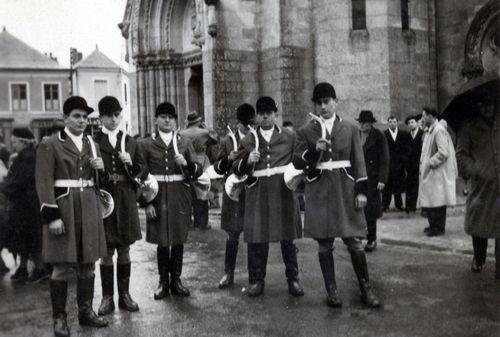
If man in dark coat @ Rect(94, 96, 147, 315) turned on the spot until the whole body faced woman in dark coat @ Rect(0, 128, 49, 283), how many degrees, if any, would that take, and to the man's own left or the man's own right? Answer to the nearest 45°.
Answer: approximately 135° to the man's own right

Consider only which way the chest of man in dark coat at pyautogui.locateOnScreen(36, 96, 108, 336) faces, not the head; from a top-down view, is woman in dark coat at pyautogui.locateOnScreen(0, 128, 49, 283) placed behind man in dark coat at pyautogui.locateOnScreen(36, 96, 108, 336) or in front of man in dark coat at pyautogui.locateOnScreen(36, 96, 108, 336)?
behind

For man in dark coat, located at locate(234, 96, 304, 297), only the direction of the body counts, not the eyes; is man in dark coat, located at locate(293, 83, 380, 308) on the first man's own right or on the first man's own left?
on the first man's own left

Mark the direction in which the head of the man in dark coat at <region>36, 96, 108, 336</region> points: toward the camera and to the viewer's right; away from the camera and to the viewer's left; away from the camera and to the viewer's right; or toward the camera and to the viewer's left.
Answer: toward the camera and to the viewer's right

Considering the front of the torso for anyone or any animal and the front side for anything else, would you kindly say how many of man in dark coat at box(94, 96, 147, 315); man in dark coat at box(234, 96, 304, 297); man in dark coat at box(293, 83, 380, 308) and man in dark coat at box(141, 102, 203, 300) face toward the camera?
4

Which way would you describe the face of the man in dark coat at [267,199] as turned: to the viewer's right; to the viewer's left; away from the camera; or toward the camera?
toward the camera

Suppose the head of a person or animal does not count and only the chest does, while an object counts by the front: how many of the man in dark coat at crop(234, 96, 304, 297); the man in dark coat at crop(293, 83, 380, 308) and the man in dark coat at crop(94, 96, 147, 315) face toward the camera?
3

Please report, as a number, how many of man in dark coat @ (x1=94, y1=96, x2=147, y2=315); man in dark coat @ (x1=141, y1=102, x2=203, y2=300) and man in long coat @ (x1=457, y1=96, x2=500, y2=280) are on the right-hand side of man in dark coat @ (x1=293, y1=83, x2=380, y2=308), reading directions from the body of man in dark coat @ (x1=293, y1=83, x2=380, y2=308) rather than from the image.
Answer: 2

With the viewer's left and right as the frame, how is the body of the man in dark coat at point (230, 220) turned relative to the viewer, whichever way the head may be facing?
facing the viewer and to the left of the viewer

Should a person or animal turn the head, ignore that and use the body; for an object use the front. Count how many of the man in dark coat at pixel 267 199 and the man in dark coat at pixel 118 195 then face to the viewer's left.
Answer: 0

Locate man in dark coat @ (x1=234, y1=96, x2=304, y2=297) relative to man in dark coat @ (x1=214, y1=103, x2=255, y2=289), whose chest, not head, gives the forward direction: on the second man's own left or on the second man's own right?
on the second man's own left

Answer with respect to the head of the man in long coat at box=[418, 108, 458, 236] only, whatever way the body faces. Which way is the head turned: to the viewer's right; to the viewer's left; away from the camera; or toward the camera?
to the viewer's left

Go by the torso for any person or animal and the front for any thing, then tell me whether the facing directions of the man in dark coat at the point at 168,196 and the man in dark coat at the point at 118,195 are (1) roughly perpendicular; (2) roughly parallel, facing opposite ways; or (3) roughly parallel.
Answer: roughly parallel

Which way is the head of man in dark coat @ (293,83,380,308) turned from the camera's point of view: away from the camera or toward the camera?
toward the camera

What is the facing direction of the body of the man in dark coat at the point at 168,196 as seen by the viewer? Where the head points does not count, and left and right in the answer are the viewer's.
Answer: facing the viewer

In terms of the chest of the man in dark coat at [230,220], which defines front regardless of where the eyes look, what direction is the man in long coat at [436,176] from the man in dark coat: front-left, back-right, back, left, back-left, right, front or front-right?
back
